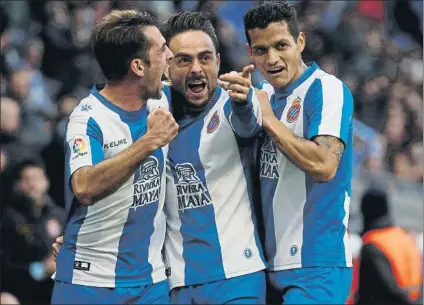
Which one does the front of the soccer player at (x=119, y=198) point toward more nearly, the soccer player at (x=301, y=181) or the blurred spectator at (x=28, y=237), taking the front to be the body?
the soccer player

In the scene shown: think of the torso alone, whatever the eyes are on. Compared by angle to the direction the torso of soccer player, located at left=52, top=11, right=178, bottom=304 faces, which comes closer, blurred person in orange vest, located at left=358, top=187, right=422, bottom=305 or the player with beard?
the player with beard

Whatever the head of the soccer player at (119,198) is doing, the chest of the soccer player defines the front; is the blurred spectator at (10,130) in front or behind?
behind

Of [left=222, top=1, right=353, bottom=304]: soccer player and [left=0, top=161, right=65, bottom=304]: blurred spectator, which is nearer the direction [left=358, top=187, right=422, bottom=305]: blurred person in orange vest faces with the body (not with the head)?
the blurred spectator

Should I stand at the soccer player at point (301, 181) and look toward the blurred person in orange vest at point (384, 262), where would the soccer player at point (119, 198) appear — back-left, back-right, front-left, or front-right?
back-left

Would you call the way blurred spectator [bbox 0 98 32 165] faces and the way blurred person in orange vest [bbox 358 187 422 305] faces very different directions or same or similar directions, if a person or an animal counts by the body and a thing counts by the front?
very different directions

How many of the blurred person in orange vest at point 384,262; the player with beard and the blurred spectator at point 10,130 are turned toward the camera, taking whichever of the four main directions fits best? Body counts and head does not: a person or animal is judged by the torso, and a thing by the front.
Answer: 2

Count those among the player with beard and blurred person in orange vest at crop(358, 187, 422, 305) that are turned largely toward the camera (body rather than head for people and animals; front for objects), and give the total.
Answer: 1
